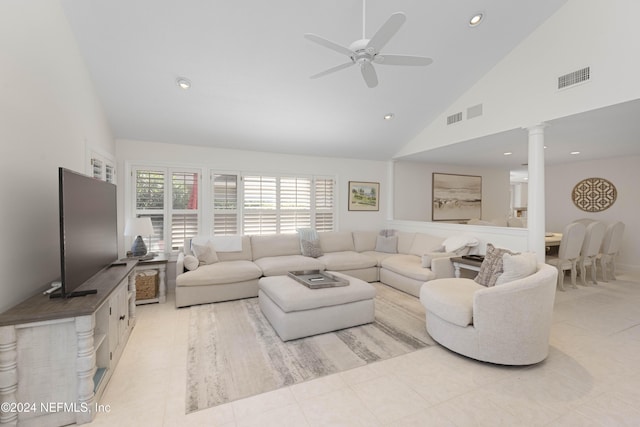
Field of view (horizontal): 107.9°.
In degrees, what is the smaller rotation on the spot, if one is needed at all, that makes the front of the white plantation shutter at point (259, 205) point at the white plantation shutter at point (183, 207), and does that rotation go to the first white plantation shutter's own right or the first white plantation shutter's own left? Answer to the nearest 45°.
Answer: approximately 90° to the first white plantation shutter's own right

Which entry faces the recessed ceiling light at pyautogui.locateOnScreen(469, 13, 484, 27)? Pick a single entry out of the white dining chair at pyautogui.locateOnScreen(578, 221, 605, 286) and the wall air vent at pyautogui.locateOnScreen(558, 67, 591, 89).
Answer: the wall air vent

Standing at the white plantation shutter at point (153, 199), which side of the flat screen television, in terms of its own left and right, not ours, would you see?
left

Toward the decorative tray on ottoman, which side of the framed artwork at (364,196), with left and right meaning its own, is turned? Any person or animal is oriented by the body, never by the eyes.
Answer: front

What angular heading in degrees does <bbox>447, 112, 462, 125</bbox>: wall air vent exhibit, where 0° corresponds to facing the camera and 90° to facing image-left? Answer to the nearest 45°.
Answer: approximately 45°

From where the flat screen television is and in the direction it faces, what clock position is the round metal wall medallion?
The round metal wall medallion is roughly at 11 o'clock from the flat screen television.

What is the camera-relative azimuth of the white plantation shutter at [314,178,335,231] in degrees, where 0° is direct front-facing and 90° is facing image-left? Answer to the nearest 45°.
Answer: approximately 0°

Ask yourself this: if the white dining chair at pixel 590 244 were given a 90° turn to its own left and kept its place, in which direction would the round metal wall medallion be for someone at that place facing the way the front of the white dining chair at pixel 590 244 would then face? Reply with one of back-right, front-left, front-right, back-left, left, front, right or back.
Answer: back-right

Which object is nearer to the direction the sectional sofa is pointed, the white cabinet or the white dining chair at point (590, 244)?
the white cabinet

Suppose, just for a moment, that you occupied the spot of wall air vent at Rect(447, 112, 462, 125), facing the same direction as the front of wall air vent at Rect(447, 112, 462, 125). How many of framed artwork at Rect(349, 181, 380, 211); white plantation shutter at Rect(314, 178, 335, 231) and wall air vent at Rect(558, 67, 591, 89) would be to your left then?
1
